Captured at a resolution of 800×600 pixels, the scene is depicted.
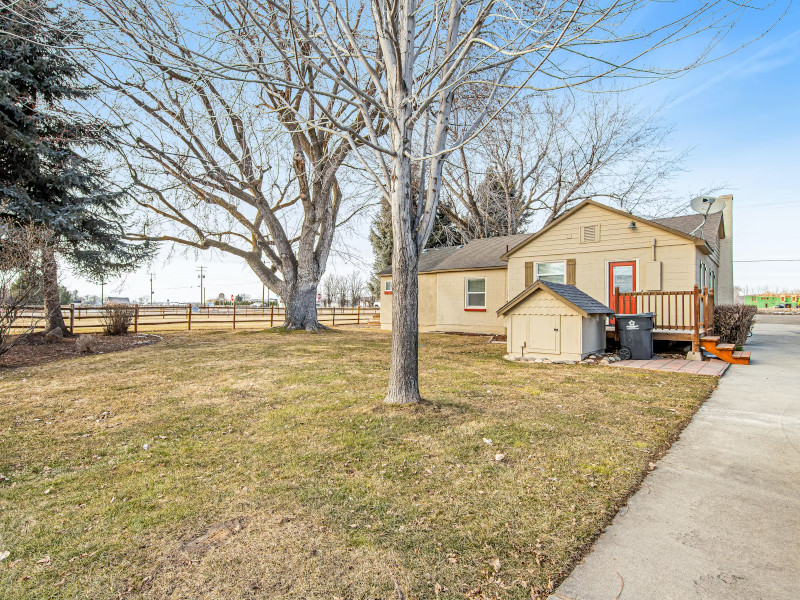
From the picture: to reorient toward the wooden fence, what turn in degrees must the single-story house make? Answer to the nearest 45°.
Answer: approximately 90° to its right

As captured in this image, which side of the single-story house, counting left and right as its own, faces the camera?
front

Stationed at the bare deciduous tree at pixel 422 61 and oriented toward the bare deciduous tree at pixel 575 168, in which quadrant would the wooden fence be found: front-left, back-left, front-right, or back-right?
front-left

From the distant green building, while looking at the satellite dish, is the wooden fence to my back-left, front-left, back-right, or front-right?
front-right

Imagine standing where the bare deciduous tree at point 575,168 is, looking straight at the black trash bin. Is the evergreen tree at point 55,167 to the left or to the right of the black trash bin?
right

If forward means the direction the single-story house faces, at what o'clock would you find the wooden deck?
The wooden deck is roughly at 11 o'clock from the single-story house.

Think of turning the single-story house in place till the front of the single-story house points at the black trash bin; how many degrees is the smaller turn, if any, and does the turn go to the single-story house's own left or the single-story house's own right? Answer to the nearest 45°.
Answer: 0° — it already faces it

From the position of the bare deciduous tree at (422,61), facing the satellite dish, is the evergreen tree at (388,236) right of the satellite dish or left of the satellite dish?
left

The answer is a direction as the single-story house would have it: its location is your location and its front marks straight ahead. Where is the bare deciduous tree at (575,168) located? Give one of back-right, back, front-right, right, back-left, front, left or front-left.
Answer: back

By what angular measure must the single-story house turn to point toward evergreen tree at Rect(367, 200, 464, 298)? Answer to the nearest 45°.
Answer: approximately 135° to its right

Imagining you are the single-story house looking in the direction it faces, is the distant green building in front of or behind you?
behind

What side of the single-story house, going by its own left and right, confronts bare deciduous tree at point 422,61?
front

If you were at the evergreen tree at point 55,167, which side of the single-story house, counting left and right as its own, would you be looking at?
right
